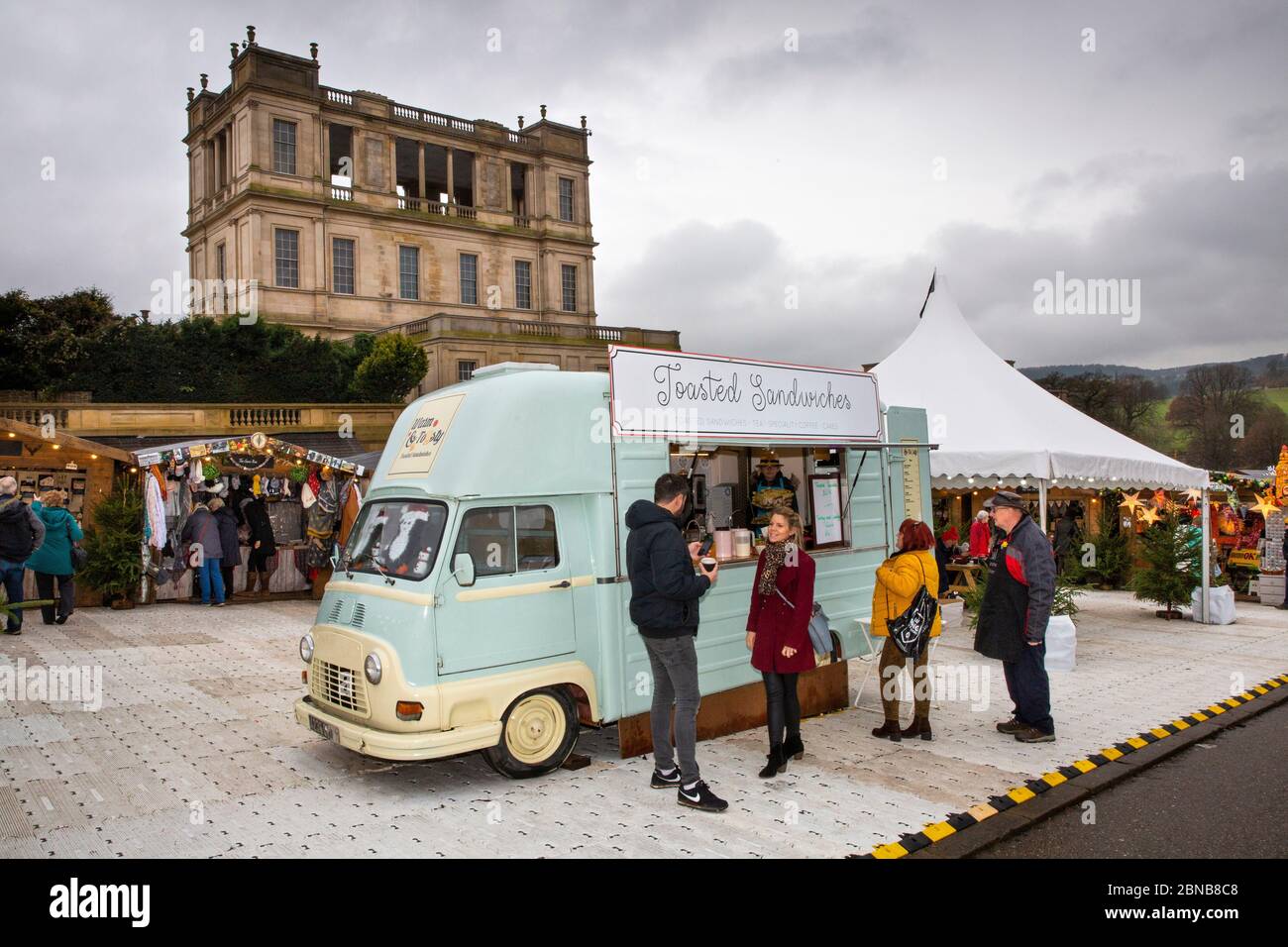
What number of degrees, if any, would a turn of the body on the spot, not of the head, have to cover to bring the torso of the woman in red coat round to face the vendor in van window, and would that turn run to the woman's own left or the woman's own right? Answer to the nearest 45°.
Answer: approximately 135° to the woman's own right

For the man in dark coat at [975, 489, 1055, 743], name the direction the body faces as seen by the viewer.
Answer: to the viewer's left

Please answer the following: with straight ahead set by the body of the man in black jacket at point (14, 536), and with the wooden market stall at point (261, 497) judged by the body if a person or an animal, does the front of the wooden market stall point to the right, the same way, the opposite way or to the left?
the opposite way

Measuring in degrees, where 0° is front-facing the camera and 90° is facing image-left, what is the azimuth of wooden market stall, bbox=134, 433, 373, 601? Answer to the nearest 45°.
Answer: approximately 0°

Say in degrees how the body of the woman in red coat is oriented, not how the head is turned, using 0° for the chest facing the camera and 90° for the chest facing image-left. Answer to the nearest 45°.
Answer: approximately 45°

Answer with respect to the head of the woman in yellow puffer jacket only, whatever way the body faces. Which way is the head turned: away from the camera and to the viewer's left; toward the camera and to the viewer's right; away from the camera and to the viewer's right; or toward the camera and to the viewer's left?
away from the camera and to the viewer's left

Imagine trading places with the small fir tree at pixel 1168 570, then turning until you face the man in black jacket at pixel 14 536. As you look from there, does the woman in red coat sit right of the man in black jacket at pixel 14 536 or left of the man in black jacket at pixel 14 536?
left

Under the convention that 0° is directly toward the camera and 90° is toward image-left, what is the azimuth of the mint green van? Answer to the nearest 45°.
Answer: approximately 45°

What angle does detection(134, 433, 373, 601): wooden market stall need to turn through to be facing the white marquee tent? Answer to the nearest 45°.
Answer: approximately 45° to its left

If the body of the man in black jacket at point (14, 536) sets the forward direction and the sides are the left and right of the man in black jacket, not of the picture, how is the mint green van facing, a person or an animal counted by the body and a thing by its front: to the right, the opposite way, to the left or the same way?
to the left
